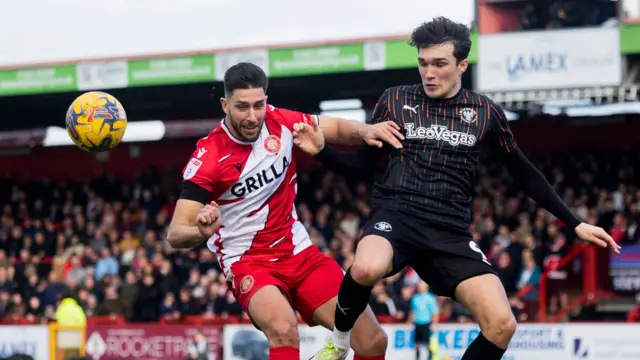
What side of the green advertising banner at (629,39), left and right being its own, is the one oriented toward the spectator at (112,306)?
right

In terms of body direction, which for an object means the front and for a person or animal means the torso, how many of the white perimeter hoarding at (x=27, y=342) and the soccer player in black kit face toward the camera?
2

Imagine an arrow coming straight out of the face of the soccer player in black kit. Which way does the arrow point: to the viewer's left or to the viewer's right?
to the viewer's left

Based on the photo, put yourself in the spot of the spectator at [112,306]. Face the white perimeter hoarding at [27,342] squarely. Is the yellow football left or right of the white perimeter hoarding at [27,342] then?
left

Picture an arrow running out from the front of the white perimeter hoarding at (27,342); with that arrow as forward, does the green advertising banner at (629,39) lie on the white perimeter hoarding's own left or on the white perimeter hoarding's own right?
on the white perimeter hoarding's own left
